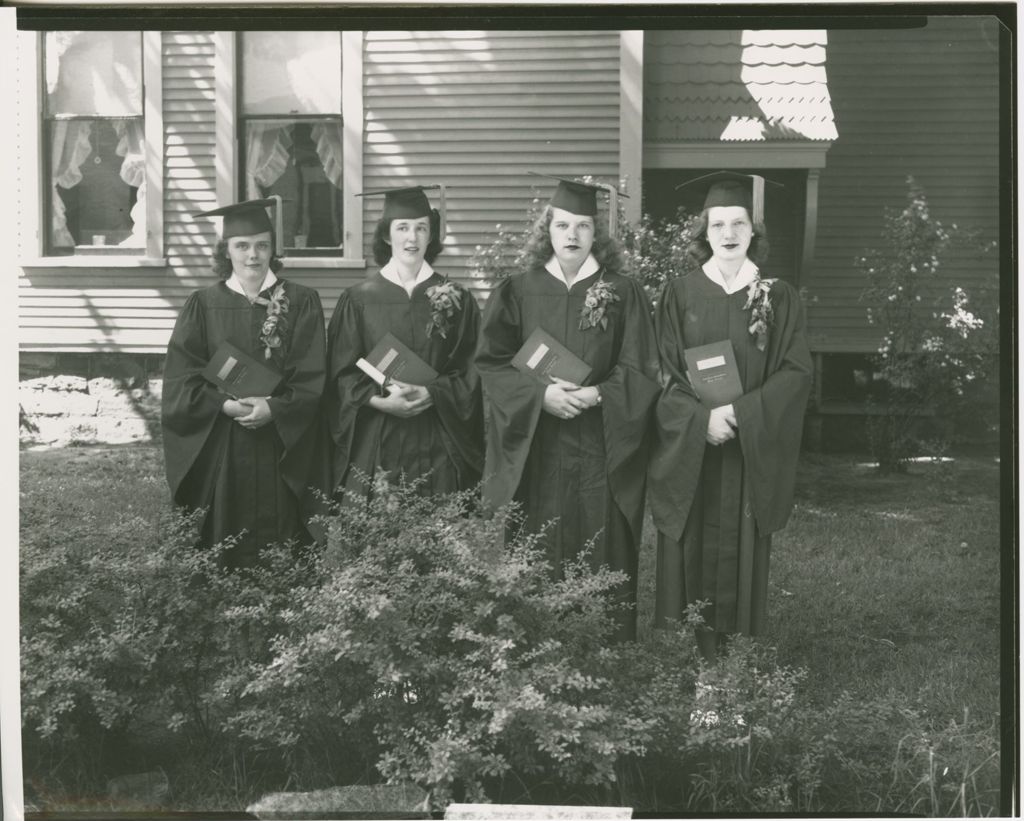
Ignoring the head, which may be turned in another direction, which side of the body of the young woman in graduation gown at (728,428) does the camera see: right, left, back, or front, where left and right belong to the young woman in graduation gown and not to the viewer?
front

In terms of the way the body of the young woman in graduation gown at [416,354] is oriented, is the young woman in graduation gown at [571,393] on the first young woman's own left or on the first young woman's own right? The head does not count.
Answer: on the first young woman's own left

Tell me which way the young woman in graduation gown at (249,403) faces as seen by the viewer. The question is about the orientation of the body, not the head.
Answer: toward the camera

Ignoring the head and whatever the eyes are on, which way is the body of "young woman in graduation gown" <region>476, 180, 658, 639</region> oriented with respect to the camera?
toward the camera

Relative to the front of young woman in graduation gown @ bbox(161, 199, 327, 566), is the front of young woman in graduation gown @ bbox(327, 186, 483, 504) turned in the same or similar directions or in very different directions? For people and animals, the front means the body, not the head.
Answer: same or similar directions

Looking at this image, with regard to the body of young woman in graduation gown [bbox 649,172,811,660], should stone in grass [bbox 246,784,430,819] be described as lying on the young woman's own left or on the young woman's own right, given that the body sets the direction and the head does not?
on the young woman's own right

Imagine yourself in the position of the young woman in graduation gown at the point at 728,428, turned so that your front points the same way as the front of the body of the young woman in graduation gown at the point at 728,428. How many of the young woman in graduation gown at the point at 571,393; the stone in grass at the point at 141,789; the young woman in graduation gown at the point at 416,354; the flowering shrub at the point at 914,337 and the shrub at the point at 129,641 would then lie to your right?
4

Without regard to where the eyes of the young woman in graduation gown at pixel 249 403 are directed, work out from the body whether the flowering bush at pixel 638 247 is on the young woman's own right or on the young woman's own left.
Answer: on the young woman's own left

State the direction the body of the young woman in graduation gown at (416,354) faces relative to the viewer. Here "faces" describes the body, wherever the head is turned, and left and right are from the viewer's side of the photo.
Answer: facing the viewer

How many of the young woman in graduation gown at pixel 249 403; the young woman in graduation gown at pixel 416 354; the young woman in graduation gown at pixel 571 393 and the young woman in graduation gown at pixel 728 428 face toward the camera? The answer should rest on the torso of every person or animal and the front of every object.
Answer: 4

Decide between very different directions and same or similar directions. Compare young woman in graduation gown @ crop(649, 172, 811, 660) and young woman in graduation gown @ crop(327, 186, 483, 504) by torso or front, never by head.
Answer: same or similar directions

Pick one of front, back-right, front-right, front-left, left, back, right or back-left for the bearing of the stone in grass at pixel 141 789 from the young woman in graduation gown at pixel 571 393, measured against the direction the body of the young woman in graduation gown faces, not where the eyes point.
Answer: right
